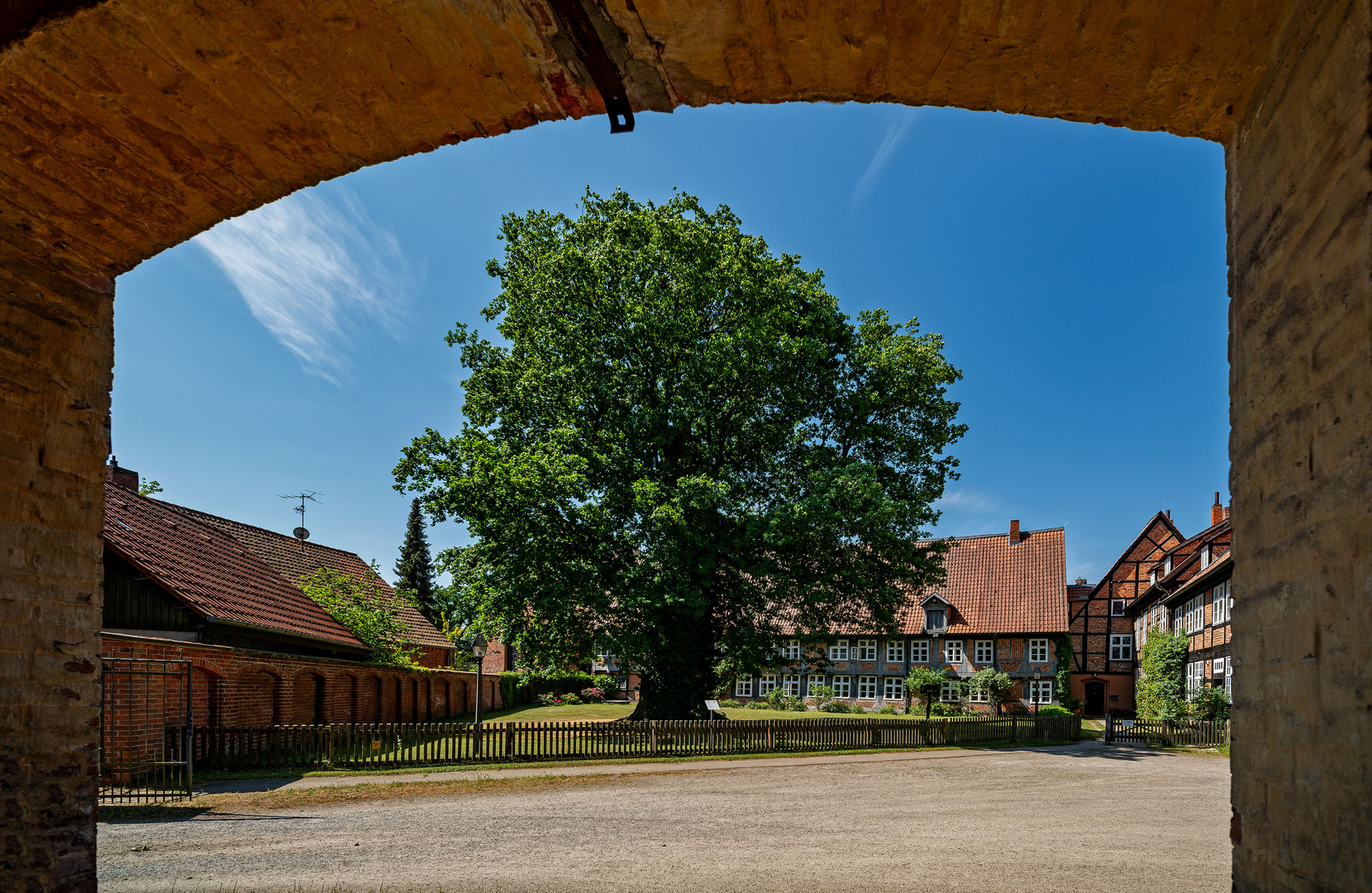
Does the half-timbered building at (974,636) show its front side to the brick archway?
yes

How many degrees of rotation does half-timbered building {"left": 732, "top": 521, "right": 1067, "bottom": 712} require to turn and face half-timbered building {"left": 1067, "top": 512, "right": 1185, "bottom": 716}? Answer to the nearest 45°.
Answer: approximately 90° to its left

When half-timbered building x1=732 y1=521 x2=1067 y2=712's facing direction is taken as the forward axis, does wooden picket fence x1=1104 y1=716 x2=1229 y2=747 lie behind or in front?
in front

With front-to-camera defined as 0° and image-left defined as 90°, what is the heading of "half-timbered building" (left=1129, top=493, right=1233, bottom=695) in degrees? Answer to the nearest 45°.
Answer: approximately 45°

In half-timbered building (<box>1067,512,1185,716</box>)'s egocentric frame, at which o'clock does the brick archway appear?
The brick archway is roughly at 12 o'clock from the half-timbered building.

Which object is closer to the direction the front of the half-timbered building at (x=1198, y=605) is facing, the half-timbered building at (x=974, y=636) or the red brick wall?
the red brick wall

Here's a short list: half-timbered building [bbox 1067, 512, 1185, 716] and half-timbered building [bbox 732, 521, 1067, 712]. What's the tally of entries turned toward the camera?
2

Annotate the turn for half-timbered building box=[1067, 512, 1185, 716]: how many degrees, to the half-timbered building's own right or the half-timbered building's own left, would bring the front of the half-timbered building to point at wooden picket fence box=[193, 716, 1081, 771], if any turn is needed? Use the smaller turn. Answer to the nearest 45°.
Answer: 0° — it already faces it

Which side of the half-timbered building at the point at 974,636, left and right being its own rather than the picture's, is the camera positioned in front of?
front

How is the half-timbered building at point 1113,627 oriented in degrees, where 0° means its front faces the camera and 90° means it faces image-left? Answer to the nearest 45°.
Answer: approximately 0°

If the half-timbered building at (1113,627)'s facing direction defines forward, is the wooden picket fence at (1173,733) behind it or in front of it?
in front
